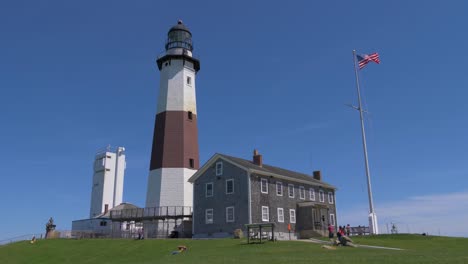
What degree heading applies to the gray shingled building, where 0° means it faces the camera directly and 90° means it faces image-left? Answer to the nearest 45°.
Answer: approximately 315°
